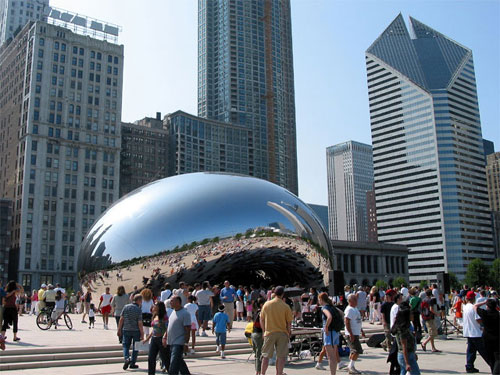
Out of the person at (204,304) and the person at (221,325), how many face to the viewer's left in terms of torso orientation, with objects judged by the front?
0

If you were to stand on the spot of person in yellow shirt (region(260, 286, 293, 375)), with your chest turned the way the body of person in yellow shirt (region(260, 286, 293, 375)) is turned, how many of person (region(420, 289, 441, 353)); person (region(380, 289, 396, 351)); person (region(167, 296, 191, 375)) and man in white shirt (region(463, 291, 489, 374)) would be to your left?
1

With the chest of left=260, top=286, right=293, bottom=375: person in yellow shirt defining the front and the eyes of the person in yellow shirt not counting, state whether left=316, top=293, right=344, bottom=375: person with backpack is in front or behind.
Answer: in front

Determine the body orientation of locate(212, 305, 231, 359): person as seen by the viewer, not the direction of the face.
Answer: away from the camera
